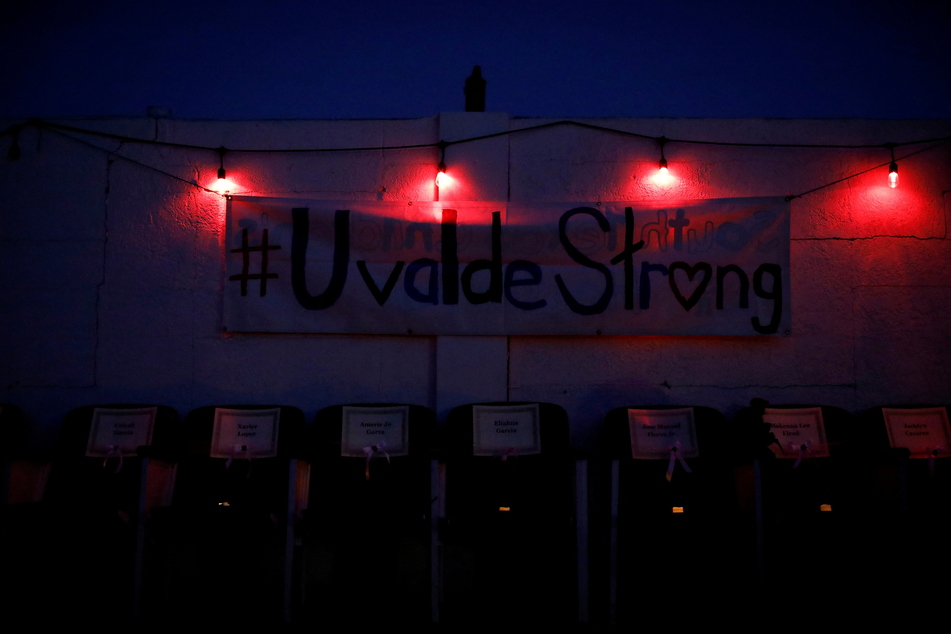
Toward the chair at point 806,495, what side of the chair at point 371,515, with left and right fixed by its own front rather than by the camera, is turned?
left

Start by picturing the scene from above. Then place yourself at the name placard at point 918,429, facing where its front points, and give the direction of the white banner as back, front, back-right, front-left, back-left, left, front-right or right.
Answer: front-right

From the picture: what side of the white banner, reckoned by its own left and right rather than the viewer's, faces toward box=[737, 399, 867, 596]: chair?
left

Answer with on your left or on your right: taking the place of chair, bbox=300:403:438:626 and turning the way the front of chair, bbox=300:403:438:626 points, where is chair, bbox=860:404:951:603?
on your left

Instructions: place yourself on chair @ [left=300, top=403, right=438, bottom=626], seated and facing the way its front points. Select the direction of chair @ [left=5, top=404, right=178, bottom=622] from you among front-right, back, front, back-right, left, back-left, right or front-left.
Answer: right

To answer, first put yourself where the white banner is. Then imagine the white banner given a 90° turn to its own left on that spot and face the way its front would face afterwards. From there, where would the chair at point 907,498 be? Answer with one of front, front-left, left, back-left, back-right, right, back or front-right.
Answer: front

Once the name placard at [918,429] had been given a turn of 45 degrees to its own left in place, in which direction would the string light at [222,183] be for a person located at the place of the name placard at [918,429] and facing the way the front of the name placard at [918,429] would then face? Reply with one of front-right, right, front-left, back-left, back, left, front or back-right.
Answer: right

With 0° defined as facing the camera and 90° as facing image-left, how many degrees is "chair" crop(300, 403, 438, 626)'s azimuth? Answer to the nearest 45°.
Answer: approximately 0°

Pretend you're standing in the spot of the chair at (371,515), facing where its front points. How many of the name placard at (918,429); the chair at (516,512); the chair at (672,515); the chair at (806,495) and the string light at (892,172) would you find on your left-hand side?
5
